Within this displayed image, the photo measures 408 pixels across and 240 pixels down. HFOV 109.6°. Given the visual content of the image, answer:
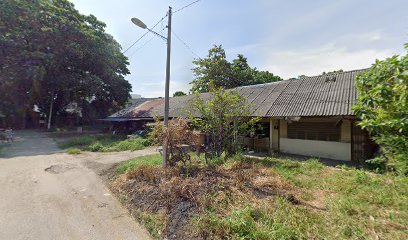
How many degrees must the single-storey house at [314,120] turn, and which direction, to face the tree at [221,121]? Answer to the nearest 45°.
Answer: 0° — it already faces it

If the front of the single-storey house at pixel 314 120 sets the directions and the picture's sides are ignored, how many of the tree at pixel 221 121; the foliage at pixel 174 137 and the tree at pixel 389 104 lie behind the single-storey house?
0

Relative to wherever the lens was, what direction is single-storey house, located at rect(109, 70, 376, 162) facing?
facing the viewer and to the left of the viewer

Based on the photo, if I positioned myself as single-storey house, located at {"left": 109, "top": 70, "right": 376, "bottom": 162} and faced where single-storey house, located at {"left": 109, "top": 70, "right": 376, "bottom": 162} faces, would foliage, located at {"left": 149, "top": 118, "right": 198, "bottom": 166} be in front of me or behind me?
in front

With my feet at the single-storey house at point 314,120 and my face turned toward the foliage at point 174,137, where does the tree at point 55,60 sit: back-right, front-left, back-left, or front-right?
front-right

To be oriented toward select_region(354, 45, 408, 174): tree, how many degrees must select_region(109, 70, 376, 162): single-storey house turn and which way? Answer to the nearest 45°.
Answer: approximately 45° to its left

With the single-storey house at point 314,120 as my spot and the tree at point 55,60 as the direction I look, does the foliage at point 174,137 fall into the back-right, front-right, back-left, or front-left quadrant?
front-left

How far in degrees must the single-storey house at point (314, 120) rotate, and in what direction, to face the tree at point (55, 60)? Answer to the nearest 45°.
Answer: approximately 45° to its right
